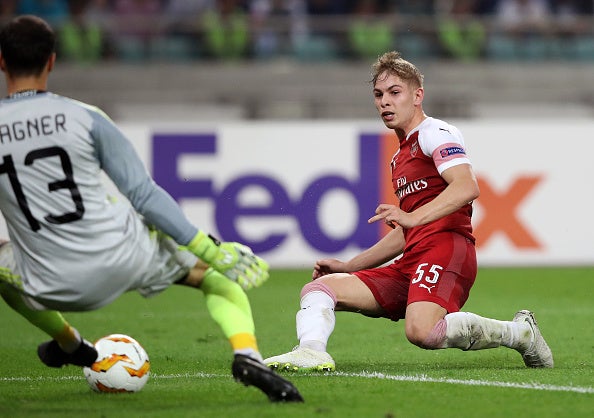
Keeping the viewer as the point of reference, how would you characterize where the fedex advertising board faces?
facing the viewer

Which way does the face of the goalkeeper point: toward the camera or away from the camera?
away from the camera

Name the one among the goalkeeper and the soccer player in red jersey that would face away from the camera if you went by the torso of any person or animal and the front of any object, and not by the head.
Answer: the goalkeeper

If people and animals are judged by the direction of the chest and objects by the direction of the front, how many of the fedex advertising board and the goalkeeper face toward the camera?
1

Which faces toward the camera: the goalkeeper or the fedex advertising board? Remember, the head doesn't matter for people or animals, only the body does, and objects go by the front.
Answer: the fedex advertising board

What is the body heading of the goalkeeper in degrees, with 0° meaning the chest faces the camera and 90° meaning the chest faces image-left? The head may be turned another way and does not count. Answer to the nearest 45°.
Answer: approximately 180°

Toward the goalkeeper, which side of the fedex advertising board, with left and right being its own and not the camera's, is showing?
front

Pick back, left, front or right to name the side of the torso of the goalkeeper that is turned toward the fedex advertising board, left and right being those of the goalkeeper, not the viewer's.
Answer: front

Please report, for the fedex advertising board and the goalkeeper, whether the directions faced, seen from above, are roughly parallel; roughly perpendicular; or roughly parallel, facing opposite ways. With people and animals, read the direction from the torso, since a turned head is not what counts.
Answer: roughly parallel, facing opposite ways

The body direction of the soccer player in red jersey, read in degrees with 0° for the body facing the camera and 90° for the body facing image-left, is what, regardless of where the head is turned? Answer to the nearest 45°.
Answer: approximately 45°

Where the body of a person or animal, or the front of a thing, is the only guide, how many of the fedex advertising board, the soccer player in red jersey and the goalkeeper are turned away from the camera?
1

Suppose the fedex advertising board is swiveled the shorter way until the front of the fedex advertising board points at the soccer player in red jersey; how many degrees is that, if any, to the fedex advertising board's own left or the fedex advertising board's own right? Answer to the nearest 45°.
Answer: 0° — it already faces them

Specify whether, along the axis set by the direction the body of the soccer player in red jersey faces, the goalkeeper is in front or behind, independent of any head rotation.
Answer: in front

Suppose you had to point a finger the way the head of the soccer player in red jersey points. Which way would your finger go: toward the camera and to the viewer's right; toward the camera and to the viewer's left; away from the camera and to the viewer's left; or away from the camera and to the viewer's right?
toward the camera and to the viewer's left
